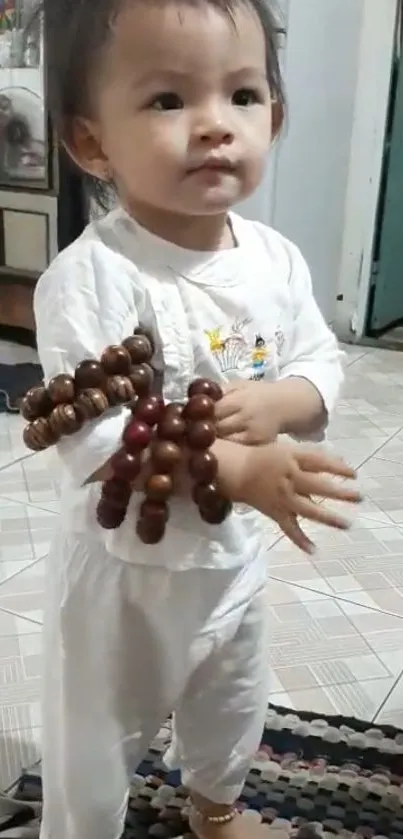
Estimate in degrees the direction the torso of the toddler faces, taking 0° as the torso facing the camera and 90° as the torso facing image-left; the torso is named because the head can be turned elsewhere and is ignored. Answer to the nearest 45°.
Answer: approximately 315°
